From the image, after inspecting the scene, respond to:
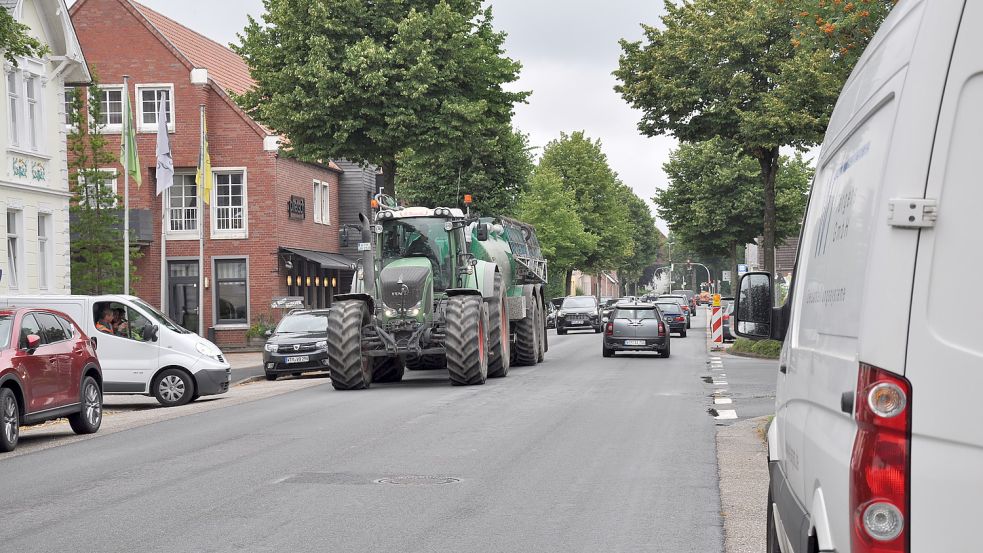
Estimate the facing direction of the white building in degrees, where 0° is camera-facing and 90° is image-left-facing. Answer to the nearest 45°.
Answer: approximately 315°

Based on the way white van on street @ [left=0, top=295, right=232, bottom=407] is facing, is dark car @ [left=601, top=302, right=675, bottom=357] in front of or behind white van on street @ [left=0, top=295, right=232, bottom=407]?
in front

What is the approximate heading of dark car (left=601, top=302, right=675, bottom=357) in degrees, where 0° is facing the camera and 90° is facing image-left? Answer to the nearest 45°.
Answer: approximately 180°

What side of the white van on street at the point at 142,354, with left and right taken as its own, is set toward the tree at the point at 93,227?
left

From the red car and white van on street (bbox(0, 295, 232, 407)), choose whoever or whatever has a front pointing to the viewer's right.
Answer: the white van on street

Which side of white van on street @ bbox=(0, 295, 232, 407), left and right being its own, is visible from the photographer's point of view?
right

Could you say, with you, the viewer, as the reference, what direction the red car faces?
facing the viewer and to the left of the viewer

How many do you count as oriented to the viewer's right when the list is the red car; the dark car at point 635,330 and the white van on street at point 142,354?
1

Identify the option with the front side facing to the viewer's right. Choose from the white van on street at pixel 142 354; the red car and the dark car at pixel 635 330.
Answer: the white van on street

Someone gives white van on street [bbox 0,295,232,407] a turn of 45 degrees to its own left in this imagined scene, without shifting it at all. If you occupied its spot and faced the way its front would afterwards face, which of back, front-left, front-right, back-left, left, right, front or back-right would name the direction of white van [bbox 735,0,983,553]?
back-right
